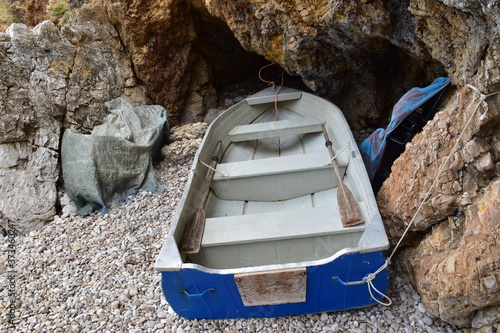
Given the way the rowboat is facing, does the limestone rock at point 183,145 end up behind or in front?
in front

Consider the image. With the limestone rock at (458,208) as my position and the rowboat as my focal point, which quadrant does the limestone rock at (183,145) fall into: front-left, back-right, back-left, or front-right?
front-right

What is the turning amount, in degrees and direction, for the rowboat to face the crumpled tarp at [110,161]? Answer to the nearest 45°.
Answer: approximately 45° to its left

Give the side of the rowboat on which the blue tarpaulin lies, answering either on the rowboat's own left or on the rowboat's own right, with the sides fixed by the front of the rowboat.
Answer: on the rowboat's own right

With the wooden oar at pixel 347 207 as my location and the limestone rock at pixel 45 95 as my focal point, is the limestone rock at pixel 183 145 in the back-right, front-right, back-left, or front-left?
front-right

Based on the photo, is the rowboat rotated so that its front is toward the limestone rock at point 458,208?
no

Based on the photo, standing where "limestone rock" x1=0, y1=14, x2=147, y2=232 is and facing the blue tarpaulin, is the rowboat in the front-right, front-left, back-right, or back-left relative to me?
front-right

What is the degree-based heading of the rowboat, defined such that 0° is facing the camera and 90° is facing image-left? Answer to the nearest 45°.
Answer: approximately 180°
